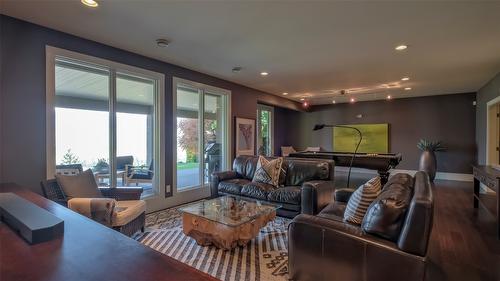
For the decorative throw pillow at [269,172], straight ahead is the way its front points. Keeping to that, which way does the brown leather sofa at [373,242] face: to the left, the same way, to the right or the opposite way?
to the right

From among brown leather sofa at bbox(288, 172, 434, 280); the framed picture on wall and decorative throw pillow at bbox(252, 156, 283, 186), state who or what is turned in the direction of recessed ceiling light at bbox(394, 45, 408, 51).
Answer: the framed picture on wall

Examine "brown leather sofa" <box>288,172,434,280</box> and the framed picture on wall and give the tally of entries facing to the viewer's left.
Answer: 1

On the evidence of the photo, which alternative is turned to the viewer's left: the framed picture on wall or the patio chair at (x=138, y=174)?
the patio chair

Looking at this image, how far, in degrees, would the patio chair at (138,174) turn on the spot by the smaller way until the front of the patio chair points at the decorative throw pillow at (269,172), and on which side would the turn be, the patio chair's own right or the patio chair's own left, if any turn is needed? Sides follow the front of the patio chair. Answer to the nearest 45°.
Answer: approximately 135° to the patio chair's own left

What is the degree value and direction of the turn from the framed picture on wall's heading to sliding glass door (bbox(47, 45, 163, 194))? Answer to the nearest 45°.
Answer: approximately 90° to its right

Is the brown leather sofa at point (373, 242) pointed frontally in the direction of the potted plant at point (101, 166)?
yes

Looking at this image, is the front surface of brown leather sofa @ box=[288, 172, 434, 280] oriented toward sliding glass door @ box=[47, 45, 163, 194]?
yes

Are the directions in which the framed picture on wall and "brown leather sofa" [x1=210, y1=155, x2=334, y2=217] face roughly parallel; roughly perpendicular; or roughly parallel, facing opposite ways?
roughly perpendicular

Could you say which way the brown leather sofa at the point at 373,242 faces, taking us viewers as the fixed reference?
facing to the left of the viewer

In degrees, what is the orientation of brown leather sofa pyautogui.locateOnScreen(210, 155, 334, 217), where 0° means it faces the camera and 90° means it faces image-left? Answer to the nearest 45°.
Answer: approximately 45°

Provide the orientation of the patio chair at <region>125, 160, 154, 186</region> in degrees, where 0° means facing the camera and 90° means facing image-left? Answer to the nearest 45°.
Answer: approximately 90°

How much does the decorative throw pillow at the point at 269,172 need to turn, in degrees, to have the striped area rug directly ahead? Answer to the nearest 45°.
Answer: approximately 45° to its left

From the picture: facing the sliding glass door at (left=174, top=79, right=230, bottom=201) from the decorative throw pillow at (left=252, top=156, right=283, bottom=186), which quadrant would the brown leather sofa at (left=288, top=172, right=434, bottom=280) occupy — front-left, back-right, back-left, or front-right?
back-left
